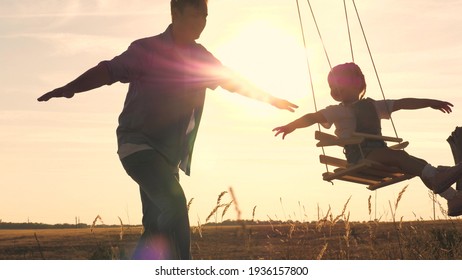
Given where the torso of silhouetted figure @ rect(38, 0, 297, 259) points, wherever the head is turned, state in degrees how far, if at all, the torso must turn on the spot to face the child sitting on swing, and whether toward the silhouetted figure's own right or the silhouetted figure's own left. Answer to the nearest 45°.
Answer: approximately 90° to the silhouetted figure's own left

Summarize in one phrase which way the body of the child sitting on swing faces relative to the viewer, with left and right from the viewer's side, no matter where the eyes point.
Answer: facing the viewer and to the right of the viewer

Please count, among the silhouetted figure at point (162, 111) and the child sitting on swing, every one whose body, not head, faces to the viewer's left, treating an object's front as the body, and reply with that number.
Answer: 0

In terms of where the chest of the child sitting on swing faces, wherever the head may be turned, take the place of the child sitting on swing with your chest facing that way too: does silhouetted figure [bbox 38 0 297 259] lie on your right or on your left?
on your right
